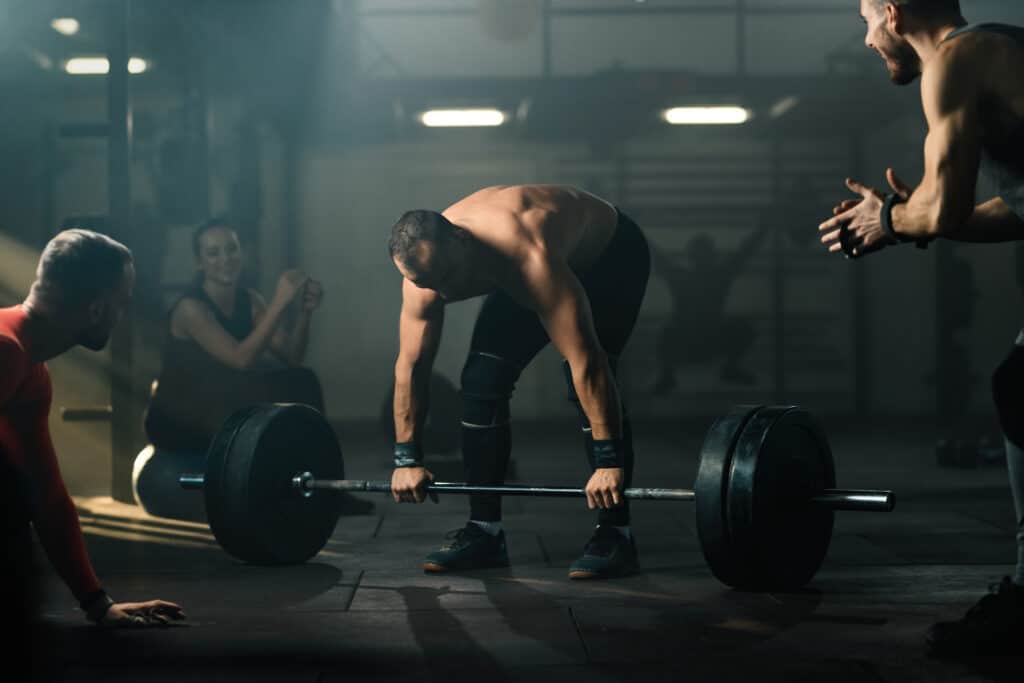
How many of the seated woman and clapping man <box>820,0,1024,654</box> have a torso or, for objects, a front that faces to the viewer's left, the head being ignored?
1

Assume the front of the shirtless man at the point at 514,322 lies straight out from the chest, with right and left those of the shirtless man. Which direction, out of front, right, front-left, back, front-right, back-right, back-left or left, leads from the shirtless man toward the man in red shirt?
front

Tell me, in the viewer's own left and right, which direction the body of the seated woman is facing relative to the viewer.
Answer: facing the viewer and to the right of the viewer

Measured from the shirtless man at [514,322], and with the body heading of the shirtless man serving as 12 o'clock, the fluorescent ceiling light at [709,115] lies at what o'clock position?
The fluorescent ceiling light is roughly at 5 o'clock from the shirtless man.

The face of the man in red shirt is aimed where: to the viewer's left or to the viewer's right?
to the viewer's right

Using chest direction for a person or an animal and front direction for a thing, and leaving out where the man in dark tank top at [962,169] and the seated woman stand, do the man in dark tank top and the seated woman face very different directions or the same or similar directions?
very different directions

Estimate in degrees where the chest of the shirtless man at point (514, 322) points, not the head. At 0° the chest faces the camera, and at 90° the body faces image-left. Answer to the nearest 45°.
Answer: approximately 45°

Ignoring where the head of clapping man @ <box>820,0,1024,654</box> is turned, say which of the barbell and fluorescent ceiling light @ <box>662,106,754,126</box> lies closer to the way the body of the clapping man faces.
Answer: the barbell

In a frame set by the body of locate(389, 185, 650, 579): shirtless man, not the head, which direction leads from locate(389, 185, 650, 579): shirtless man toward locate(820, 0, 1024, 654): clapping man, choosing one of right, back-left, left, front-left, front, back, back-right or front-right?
left

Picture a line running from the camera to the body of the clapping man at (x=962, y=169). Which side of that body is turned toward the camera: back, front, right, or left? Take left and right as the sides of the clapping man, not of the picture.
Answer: left

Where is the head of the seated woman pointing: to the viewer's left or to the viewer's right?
to the viewer's right

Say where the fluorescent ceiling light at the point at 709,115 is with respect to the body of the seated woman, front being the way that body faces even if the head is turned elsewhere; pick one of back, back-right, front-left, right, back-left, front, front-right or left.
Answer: left

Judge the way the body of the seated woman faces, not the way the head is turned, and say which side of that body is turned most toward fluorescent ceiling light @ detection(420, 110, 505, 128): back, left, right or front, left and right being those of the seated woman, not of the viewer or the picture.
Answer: left

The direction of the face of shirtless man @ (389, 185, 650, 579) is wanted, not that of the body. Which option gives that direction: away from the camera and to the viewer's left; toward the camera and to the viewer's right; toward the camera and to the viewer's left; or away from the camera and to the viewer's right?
toward the camera and to the viewer's left

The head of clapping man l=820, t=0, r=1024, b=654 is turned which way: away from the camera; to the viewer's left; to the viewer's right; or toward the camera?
to the viewer's left
